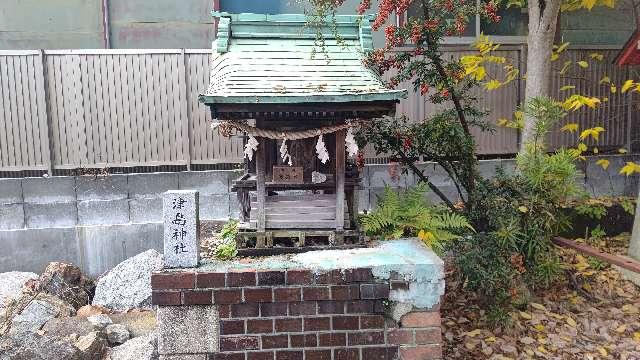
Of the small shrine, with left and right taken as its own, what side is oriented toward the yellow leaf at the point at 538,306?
left

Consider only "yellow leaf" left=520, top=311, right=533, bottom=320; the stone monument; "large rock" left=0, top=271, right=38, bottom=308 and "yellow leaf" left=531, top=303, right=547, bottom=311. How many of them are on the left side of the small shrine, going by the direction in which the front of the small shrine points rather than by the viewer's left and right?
2

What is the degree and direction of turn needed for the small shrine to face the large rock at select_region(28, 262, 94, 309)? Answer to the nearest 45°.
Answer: approximately 135° to its right

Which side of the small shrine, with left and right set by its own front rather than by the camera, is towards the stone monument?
right

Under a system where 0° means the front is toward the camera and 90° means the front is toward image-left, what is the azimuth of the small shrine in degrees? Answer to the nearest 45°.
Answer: approximately 0°
